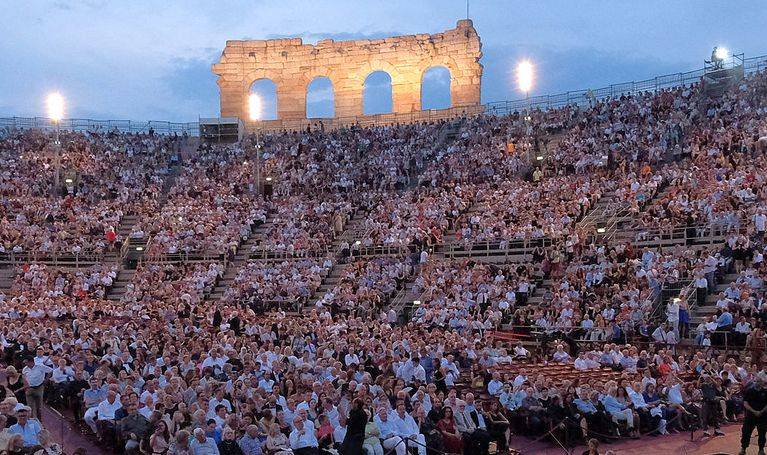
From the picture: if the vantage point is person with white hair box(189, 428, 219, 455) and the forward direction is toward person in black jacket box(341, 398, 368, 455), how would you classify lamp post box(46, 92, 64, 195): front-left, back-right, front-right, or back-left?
back-left

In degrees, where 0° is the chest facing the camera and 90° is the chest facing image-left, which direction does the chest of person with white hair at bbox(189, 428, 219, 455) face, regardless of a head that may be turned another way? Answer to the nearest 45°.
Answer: approximately 0°

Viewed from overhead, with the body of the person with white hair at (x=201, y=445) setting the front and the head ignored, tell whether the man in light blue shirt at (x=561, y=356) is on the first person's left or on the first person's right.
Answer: on the first person's left

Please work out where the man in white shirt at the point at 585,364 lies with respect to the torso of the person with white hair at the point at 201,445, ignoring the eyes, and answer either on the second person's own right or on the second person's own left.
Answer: on the second person's own left

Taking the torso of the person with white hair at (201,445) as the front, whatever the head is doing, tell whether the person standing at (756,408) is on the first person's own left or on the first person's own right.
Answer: on the first person's own left

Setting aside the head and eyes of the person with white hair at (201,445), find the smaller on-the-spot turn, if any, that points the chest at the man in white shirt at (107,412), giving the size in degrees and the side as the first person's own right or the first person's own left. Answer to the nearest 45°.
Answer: approximately 135° to the first person's own right

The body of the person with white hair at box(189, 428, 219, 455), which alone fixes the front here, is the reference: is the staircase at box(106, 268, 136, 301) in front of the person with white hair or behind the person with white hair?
behind

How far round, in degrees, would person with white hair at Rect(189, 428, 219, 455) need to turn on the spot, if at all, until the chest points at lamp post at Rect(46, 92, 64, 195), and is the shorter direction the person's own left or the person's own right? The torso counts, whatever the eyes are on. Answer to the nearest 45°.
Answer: approximately 180°

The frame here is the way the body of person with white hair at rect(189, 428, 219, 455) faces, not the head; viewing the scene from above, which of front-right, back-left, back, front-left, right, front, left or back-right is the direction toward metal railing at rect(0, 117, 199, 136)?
back

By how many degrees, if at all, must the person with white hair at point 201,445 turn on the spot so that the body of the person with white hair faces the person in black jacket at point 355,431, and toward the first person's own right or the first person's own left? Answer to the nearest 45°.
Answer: approximately 90° to the first person's own left

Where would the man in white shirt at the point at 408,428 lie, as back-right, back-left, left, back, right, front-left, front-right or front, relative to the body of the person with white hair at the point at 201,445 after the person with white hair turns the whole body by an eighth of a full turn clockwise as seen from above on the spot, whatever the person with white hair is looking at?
back-left

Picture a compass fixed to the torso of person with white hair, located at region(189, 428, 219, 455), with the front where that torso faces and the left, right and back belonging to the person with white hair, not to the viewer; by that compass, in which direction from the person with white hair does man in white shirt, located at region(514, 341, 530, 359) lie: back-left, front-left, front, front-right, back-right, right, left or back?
back-left
